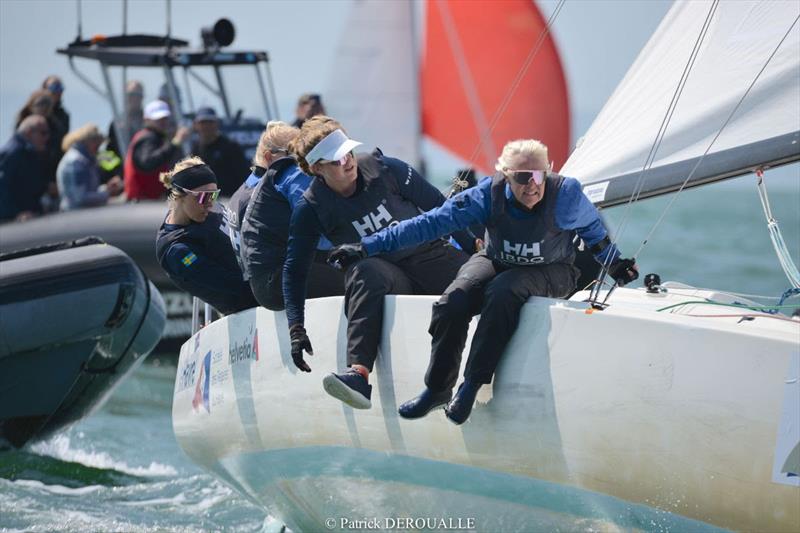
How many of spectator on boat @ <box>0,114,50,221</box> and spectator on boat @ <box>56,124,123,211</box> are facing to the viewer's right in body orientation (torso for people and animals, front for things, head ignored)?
2

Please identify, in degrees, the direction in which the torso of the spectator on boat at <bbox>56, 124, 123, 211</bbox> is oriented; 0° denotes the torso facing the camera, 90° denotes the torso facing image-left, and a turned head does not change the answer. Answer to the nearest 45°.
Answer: approximately 270°

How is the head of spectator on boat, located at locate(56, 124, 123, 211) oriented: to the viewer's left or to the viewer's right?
to the viewer's right

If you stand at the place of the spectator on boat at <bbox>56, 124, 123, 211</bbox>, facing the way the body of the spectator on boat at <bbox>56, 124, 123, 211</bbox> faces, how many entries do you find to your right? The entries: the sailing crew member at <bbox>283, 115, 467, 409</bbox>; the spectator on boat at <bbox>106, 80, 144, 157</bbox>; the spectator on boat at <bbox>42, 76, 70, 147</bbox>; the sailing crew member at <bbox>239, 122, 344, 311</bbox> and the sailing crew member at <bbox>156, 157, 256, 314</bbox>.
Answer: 3

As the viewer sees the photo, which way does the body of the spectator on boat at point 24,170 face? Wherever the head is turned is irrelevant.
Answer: to the viewer's right

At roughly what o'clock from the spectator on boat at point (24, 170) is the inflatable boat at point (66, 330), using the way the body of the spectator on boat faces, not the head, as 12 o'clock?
The inflatable boat is roughly at 3 o'clock from the spectator on boat.
